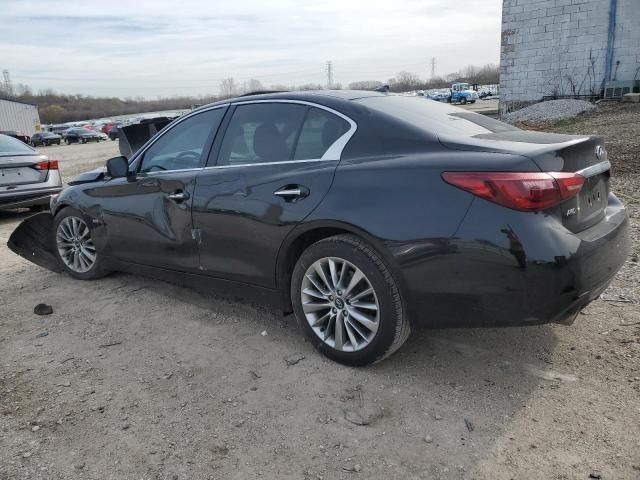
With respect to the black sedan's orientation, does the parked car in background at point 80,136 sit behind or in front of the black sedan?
in front

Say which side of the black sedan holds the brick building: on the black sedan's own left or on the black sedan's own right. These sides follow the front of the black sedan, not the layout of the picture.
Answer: on the black sedan's own right

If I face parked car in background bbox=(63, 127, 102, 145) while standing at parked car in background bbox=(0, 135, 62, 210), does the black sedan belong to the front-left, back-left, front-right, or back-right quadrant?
back-right

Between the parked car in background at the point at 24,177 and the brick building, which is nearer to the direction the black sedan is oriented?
the parked car in background

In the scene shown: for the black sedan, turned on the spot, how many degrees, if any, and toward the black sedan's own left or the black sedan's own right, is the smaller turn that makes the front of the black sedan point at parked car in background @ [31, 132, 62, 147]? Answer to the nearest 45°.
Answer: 0° — it already faces it

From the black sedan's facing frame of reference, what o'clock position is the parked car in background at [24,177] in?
The parked car in background is roughly at 12 o'clock from the black sedan.

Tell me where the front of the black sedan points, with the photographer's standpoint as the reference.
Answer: facing away from the viewer and to the left of the viewer
